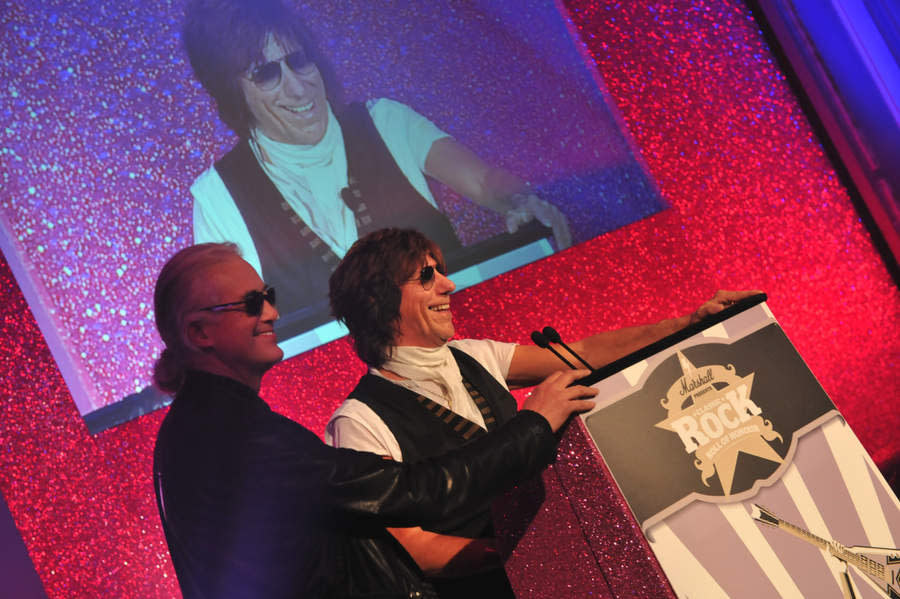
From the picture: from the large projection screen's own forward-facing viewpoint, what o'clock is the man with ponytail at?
The man with ponytail is roughly at 12 o'clock from the large projection screen.

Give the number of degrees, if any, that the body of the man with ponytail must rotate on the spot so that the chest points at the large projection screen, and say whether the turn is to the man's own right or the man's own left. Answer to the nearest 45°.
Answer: approximately 90° to the man's own left

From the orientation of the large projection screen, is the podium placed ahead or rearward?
ahead

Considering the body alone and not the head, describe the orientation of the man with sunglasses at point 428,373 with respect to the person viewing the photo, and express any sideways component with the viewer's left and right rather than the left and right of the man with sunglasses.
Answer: facing the viewer and to the right of the viewer

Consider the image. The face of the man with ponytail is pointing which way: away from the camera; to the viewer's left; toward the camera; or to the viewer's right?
to the viewer's right

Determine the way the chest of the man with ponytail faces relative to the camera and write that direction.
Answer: to the viewer's right

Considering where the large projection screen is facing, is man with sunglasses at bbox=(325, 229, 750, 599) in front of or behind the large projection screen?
in front

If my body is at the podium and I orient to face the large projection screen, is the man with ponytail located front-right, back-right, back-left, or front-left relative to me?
front-left

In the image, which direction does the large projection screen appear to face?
toward the camera

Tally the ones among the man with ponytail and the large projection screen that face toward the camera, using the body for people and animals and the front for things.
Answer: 1

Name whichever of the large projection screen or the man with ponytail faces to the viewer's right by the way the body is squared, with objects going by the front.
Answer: the man with ponytail
